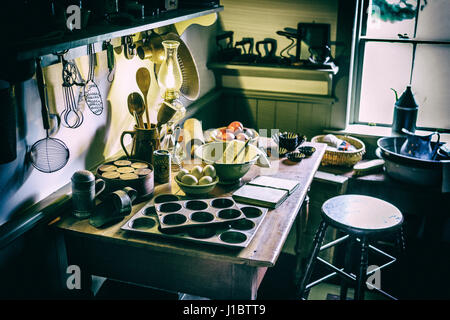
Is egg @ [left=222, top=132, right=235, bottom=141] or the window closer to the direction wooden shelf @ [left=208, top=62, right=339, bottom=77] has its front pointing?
the egg

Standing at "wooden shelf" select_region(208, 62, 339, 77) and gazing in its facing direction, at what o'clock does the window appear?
The window is roughly at 9 o'clock from the wooden shelf.

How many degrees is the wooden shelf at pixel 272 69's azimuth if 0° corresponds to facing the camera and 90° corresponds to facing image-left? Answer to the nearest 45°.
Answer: approximately 0°

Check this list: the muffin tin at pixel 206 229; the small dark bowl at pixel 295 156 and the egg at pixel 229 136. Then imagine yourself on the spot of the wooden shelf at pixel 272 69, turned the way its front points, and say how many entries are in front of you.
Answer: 3

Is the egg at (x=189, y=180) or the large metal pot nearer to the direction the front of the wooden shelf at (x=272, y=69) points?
the egg

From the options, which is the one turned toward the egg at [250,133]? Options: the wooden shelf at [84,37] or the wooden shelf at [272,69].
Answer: the wooden shelf at [272,69]

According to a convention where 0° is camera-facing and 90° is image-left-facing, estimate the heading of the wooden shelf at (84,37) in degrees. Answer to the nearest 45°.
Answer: approximately 315°
